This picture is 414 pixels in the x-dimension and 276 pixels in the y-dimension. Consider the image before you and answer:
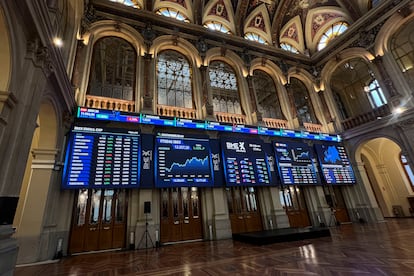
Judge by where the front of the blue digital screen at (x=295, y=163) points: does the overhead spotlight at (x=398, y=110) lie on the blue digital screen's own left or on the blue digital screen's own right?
on the blue digital screen's own left

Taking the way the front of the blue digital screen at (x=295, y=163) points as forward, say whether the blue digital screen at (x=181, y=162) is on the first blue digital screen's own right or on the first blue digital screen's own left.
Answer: on the first blue digital screen's own right

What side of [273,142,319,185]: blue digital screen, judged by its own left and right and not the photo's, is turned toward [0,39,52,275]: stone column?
right

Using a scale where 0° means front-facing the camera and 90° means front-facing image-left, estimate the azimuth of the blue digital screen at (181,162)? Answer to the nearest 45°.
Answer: approximately 0°

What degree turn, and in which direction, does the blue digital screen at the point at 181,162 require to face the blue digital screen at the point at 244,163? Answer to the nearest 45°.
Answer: approximately 90° to its left

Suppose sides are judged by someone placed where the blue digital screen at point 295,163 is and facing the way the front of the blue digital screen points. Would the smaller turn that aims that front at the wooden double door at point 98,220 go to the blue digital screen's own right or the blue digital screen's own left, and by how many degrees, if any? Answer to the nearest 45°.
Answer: approximately 90° to the blue digital screen's own right

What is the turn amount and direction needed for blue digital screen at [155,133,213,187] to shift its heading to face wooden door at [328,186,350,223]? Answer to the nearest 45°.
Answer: approximately 90° to its left

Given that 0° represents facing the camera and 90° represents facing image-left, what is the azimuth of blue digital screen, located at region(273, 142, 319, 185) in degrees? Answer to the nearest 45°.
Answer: approximately 315°

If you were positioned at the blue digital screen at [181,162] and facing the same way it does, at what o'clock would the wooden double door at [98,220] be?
The wooden double door is roughly at 3 o'clock from the blue digital screen.
